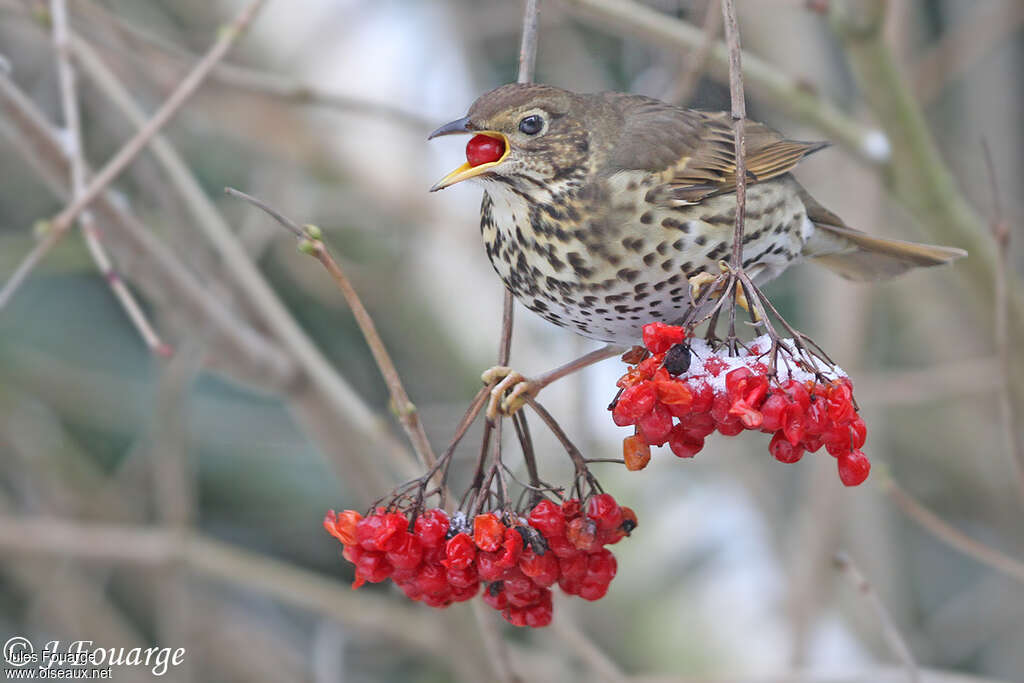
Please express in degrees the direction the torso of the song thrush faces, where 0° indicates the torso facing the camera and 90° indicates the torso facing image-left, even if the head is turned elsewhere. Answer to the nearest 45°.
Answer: approximately 90°

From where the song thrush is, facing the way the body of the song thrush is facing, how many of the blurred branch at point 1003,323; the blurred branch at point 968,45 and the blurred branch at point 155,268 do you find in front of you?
1

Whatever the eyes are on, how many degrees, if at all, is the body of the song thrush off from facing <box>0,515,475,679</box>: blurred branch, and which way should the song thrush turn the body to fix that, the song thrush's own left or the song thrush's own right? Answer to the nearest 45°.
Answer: approximately 45° to the song thrush's own right

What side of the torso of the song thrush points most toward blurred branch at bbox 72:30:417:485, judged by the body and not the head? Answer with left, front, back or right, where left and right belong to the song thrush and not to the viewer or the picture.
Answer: front
